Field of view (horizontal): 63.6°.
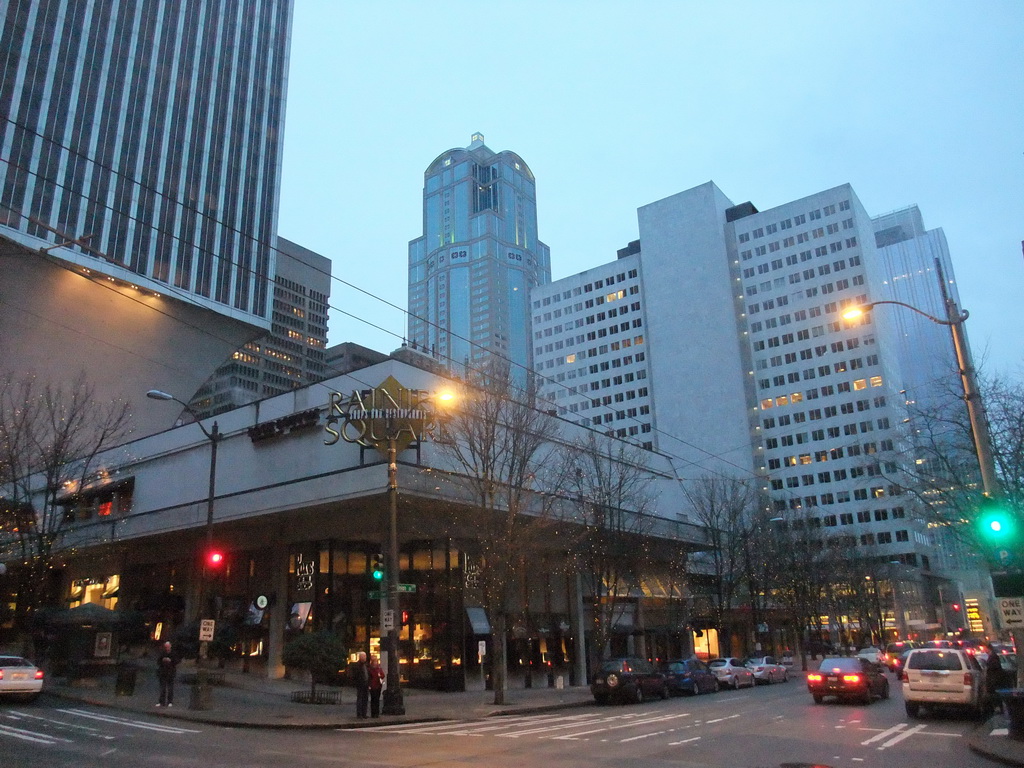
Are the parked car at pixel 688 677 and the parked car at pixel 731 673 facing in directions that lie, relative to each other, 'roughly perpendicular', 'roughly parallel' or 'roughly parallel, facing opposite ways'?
roughly parallel

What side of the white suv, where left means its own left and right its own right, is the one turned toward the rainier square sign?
left

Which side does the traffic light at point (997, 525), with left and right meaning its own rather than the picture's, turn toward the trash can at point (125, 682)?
right

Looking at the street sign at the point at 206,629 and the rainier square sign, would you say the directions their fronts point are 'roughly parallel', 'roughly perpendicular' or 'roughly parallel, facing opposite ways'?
roughly parallel

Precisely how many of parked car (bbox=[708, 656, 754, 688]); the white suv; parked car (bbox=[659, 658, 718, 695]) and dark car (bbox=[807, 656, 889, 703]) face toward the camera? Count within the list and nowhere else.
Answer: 0

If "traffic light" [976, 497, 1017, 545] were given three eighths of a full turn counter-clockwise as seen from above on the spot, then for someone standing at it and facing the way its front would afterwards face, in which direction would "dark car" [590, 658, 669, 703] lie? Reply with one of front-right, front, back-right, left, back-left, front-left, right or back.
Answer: left

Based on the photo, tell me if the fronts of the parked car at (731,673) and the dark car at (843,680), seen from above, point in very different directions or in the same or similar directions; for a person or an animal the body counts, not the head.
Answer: same or similar directions

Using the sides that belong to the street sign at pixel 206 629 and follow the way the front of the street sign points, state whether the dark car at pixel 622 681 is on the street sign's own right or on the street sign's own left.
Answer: on the street sign's own left

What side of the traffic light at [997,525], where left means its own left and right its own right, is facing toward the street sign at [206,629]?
right

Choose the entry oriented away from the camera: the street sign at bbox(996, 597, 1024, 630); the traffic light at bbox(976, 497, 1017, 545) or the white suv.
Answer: the white suv

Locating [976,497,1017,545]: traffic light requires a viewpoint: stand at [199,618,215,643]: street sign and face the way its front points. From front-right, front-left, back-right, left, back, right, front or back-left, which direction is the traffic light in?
front-left

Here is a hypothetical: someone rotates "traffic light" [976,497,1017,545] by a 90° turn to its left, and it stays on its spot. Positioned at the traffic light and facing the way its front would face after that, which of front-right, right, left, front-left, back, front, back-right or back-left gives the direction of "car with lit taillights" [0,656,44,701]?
back

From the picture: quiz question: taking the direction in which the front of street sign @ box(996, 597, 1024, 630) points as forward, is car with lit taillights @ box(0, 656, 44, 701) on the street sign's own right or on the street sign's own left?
on the street sign's own right

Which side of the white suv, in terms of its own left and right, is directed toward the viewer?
back

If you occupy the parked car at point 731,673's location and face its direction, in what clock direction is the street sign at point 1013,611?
The street sign is roughly at 4 o'clock from the parked car.

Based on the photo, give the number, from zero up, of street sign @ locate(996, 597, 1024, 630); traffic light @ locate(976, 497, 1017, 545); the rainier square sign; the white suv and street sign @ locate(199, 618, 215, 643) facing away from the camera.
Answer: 1
